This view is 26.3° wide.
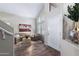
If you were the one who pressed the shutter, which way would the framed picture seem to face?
facing the viewer
